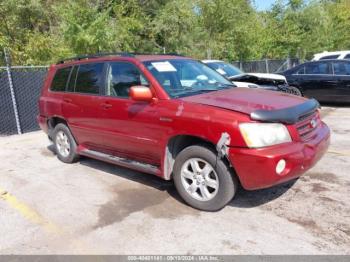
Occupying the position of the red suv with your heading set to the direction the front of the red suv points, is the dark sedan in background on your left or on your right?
on your left

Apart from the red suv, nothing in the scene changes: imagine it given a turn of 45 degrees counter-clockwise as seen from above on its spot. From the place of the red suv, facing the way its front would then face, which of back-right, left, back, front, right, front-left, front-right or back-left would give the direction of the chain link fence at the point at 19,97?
back-left

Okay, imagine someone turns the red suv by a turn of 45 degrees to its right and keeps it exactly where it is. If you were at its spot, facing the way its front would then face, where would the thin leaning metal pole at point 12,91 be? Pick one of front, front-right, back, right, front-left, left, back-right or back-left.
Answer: back-right

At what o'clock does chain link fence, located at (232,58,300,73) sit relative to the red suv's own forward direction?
The chain link fence is roughly at 8 o'clock from the red suv.

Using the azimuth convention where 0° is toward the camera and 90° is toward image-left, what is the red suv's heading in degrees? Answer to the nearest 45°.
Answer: approximately 315°
